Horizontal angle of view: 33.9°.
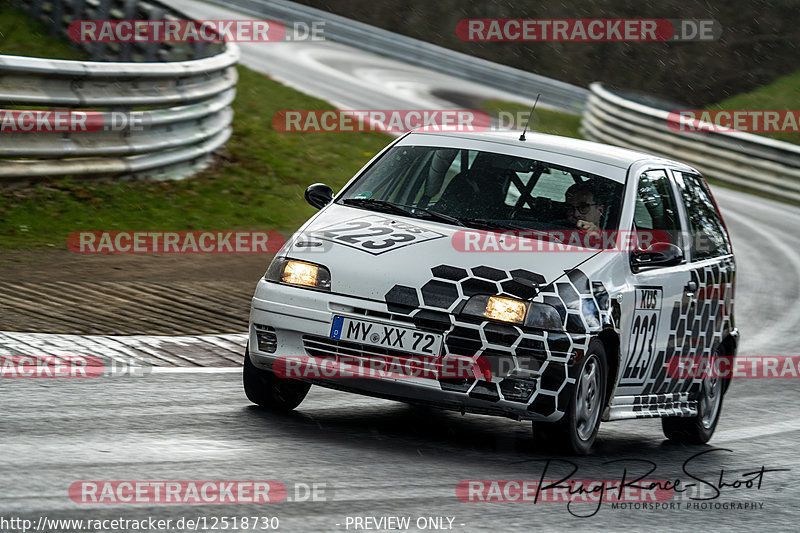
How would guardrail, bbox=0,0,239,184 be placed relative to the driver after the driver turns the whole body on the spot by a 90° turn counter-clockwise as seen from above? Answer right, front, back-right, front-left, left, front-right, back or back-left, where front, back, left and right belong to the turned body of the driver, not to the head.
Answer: back

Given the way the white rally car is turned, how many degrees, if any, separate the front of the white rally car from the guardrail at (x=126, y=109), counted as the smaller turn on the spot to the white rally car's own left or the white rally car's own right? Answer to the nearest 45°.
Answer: approximately 90° to the white rally car's own right

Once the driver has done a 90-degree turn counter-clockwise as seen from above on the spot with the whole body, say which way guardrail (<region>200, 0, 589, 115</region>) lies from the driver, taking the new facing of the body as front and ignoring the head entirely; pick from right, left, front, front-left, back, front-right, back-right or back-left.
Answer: back-left

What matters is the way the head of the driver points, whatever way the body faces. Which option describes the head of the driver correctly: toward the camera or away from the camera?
toward the camera

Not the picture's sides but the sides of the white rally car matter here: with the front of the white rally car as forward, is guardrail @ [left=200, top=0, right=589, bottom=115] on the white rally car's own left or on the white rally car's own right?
on the white rally car's own right

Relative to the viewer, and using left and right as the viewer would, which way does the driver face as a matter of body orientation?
facing the viewer and to the left of the viewer

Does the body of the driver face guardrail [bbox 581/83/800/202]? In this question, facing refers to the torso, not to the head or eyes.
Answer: no
